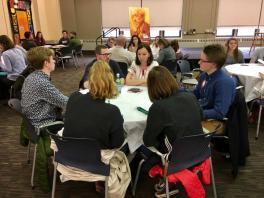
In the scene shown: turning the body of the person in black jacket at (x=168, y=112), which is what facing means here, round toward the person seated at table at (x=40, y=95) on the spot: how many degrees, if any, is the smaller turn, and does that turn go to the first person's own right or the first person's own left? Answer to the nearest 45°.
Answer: approximately 45° to the first person's own left

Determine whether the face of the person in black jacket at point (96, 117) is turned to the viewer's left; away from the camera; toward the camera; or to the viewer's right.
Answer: away from the camera

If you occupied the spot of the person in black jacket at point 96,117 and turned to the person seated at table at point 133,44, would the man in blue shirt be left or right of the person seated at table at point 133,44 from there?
right

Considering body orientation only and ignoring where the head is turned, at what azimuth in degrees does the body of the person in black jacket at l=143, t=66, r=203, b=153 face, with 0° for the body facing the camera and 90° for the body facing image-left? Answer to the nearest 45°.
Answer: approximately 135°

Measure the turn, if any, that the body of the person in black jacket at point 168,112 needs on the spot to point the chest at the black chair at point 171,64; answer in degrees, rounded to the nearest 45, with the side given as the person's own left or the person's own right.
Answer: approximately 45° to the person's own right

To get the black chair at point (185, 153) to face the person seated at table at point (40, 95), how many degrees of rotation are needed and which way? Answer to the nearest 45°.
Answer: approximately 45° to its left

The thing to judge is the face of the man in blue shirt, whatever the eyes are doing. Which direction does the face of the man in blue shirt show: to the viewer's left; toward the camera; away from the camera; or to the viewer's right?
to the viewer's left

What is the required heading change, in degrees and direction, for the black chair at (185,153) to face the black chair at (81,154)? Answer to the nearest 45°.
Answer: approximately 45° to its left
